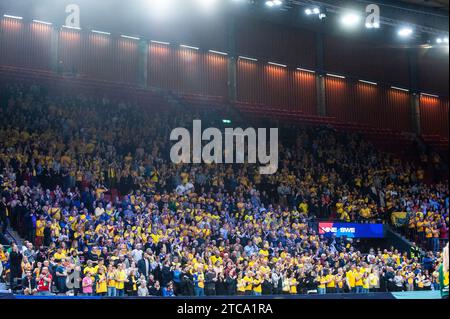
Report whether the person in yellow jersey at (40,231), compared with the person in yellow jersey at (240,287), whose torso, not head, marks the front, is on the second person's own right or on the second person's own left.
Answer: on the second person's own right

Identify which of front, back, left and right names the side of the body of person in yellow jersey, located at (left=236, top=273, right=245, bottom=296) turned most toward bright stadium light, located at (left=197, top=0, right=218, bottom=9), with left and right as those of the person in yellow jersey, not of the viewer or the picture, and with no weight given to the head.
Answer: back

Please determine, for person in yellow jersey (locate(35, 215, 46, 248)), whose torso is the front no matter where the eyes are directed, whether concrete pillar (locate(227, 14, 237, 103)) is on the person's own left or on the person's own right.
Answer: on the person's own left

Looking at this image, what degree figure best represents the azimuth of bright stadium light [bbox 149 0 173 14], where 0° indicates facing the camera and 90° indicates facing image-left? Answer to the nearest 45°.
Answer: approximately 0°

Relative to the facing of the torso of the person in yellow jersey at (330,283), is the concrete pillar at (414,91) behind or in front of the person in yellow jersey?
behind

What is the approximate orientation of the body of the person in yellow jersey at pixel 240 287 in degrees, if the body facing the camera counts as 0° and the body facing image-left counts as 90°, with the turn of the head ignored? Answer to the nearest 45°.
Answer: approximately 0°

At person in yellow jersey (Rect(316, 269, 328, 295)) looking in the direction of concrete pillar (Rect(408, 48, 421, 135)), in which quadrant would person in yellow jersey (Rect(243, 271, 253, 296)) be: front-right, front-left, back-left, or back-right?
back-left

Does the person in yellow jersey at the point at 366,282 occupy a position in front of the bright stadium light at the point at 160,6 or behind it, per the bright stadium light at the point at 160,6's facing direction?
in front

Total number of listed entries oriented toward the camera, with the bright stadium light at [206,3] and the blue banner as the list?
2

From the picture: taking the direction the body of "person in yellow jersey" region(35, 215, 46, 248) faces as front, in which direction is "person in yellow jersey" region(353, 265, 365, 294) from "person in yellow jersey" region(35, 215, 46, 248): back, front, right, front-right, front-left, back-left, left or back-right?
front-left
